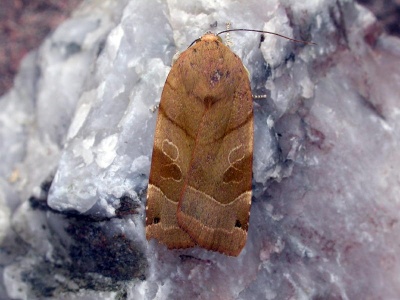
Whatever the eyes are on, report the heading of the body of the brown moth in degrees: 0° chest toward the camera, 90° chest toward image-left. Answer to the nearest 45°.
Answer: approximately 180°
